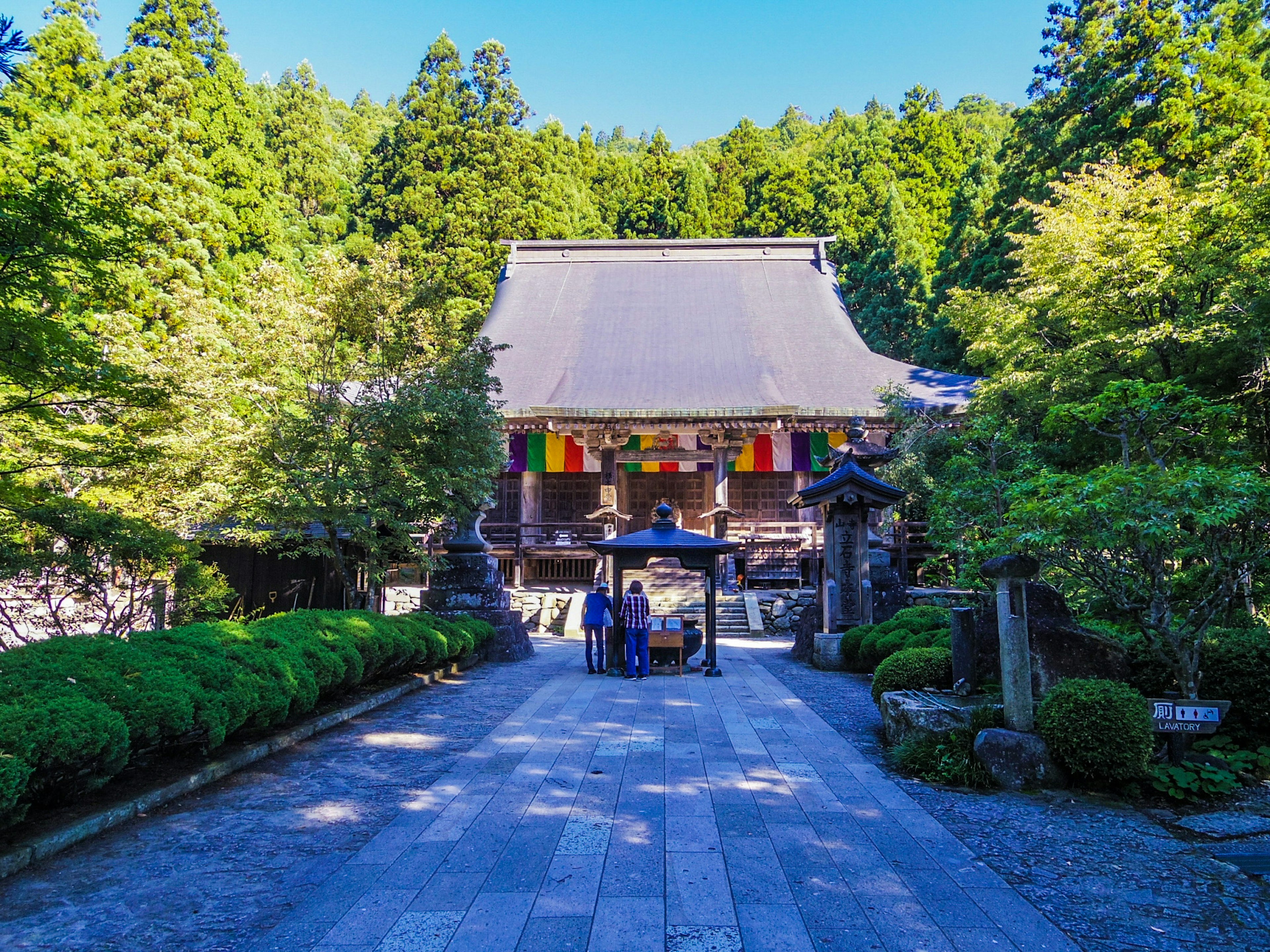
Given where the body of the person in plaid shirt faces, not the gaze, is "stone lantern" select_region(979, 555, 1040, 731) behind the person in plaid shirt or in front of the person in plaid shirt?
behind

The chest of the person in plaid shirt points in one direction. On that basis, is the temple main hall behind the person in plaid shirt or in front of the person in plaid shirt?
in front

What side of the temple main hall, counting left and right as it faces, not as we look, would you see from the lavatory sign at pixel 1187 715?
front

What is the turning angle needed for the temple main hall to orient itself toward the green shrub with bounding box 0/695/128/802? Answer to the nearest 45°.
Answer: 0° — it already faces it

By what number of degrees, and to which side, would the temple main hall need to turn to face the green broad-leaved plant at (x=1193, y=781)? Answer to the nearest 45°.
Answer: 0° — it already faces it

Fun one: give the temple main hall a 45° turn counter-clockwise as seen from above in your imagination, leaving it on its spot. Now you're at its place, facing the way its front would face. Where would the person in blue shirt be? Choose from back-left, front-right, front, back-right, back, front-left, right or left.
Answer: front-right

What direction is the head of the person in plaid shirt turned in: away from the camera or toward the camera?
away from the camera

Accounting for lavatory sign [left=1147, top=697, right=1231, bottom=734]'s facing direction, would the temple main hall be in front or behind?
behind

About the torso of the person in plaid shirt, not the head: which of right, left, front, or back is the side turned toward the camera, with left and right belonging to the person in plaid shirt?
back

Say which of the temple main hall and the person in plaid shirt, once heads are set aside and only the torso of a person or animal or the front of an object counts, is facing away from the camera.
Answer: the person in plaid shirt

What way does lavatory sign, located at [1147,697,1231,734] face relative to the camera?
toward the camera

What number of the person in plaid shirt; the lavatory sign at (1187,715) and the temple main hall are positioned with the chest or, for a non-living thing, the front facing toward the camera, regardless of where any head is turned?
2

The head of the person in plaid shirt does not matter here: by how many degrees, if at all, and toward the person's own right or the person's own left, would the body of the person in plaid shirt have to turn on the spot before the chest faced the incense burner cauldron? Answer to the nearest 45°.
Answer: approximately 45° to the person's own right

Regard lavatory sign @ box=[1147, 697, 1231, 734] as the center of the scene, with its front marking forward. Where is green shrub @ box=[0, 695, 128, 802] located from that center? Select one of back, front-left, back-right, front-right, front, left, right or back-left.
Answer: front-right

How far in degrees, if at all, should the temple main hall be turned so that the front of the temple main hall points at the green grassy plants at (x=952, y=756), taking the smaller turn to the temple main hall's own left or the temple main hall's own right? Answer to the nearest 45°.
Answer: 0° — it already faces it
